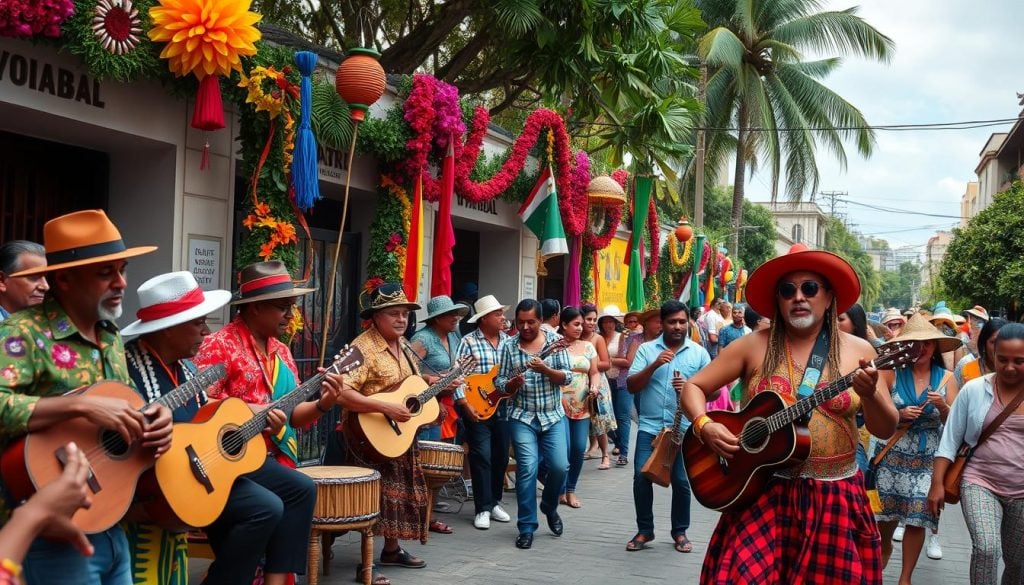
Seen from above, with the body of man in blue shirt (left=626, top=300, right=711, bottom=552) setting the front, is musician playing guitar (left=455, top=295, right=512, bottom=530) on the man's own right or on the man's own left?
on the man's own right

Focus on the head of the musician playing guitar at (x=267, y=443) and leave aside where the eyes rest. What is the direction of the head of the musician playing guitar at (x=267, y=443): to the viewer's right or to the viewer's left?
to the viewer's right

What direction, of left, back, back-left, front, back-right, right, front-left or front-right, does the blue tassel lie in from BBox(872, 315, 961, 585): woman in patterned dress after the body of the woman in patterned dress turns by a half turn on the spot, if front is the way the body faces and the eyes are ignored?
left

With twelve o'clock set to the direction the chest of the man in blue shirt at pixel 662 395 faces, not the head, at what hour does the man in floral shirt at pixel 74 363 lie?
The man in floral shirt is roughly at 1 o'clock from the man in blue shirt.
